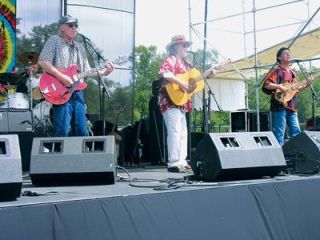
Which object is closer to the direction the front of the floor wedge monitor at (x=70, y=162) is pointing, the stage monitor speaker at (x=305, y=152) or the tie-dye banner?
the tie-dye banner

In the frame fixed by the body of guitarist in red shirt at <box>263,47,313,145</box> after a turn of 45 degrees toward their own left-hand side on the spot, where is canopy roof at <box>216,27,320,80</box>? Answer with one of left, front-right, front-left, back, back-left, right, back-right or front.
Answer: left

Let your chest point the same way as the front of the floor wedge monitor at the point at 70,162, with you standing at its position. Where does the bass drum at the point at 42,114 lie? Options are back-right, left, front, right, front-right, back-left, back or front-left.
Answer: front

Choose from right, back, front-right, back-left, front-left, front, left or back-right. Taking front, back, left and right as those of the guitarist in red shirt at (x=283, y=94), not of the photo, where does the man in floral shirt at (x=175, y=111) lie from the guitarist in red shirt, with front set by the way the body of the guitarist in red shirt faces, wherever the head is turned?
right

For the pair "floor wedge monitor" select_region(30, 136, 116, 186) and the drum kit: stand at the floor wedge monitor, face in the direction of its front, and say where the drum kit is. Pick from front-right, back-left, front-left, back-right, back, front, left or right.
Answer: front

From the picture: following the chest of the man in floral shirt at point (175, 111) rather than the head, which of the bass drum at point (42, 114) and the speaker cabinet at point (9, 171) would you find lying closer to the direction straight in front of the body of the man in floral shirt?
the speaker cabinet

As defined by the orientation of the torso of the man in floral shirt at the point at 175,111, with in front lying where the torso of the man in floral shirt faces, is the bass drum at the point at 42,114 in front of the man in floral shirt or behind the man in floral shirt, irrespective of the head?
behind

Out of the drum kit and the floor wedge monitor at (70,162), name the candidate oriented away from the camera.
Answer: the floor wedge monitor

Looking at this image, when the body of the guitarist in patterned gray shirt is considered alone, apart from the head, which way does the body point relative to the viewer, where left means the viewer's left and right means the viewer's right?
facing the viewer and to the right of the viewer

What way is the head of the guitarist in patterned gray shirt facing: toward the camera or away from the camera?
toward the camera

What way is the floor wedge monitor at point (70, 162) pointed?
away from the camera

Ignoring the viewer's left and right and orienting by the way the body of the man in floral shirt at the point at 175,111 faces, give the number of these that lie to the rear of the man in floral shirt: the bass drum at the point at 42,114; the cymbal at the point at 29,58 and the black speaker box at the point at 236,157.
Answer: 2

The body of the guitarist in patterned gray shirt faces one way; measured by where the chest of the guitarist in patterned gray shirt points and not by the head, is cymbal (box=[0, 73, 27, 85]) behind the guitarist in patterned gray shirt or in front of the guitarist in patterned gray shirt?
behind

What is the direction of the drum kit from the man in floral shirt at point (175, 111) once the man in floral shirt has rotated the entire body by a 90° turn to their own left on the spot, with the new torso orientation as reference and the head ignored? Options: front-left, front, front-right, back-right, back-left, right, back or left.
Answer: left

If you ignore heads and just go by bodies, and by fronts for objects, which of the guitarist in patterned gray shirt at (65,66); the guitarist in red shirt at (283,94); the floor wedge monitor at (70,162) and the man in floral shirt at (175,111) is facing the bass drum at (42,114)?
the floor wedge monitor
